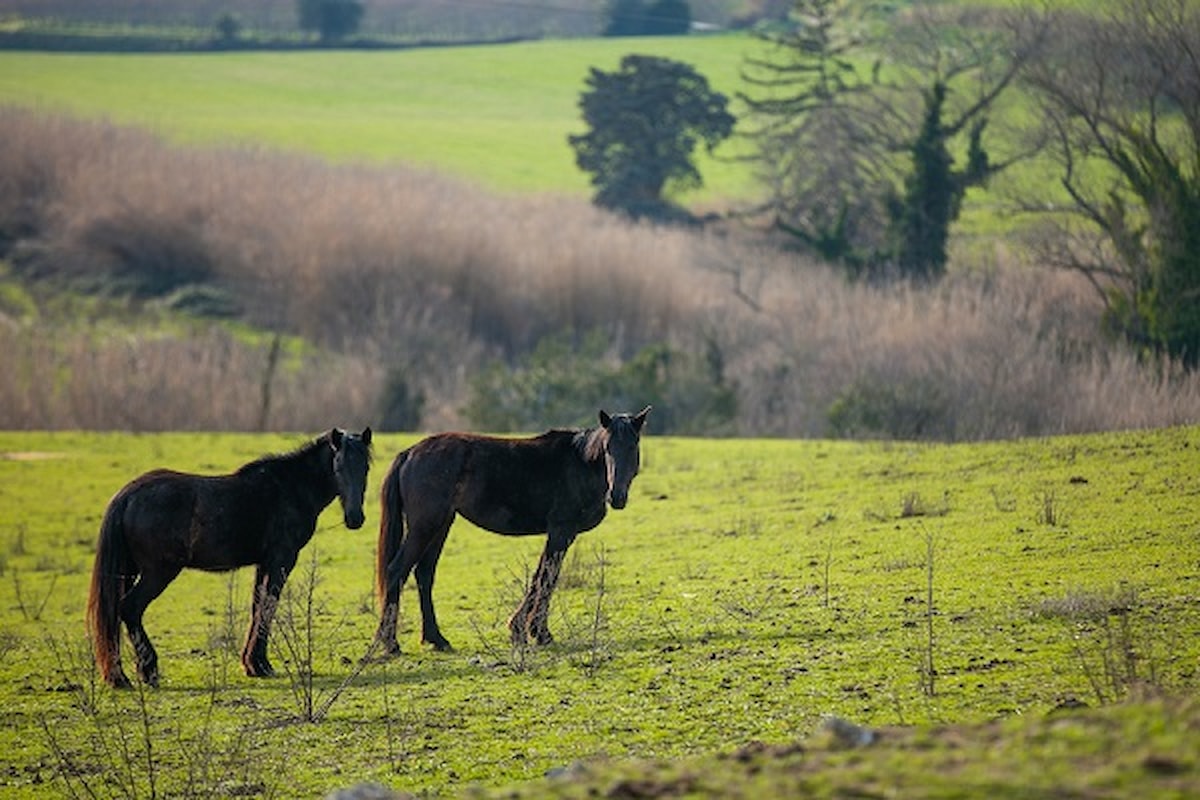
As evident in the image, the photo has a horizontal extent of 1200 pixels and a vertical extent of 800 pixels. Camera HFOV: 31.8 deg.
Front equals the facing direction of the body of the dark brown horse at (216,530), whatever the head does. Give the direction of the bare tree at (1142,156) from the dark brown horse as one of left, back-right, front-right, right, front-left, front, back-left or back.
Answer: front-left

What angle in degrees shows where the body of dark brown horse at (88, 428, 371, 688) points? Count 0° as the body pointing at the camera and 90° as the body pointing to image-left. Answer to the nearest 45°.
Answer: approximately 270°

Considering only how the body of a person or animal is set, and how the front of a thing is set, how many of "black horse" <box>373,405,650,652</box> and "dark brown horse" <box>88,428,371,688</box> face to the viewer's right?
2

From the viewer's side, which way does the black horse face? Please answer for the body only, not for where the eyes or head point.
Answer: to the viewer's right

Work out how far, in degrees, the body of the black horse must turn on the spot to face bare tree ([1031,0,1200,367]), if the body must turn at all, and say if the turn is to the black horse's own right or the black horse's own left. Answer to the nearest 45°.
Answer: approximately 45° to the black horse's own left
